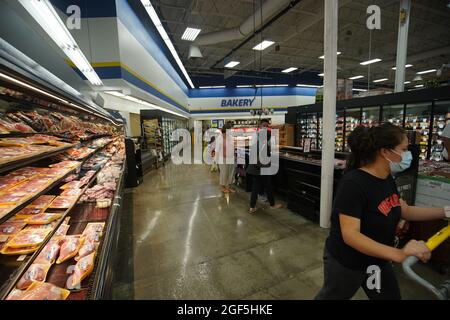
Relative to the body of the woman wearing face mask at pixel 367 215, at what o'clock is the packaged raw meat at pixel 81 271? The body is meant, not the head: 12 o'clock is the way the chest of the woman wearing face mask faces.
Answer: The packaged raw meat is roughly at 5 o'clock from the woman wearing face mask.

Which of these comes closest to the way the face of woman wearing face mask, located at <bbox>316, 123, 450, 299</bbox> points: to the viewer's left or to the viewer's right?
to the viewer's right

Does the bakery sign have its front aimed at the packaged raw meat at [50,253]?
yes

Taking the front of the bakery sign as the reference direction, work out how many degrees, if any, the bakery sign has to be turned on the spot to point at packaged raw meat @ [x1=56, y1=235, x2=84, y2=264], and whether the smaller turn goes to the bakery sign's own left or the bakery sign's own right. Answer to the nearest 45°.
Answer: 0° — it already faces it

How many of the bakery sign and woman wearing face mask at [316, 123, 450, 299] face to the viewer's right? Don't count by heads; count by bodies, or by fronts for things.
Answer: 1

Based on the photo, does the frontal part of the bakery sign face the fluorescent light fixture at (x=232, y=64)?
yes

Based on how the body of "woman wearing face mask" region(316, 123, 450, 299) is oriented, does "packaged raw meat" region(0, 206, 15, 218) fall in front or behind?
behind

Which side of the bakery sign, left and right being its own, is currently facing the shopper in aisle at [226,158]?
front

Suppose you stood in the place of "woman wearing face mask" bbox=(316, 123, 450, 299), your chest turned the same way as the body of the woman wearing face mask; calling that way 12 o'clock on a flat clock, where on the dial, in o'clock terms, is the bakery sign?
The bakery sign is roughly at 8 o'clock from the woman wearing face mask.

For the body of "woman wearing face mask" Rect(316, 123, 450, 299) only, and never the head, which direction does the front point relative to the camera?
to the viewer's right

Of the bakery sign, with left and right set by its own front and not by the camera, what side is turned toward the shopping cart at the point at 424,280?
front

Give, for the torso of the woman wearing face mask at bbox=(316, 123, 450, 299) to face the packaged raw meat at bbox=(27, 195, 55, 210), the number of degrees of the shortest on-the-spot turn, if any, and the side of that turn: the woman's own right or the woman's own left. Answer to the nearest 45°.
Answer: approximately 180°

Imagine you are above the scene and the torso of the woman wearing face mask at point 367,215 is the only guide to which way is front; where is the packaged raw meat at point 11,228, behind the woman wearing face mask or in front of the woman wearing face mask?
behind

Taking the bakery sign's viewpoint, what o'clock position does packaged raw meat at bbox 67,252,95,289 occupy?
The packaged raw meat is roughly at 12 o'clock from the bakery sign.

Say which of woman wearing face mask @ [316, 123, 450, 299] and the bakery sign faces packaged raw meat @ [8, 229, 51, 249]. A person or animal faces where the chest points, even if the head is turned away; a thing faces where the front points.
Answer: the bakery sign

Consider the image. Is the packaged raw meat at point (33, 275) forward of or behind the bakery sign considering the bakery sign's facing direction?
forward

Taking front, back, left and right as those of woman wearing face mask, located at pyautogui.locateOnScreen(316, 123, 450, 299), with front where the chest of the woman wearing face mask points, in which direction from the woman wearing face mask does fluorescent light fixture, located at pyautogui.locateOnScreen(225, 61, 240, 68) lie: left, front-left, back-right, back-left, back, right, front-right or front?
back-left

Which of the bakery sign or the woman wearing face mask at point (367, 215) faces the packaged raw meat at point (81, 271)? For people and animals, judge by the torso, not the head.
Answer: the bakery sign

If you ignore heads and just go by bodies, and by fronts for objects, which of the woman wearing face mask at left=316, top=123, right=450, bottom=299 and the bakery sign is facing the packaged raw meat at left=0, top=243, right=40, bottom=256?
the bakery sign
